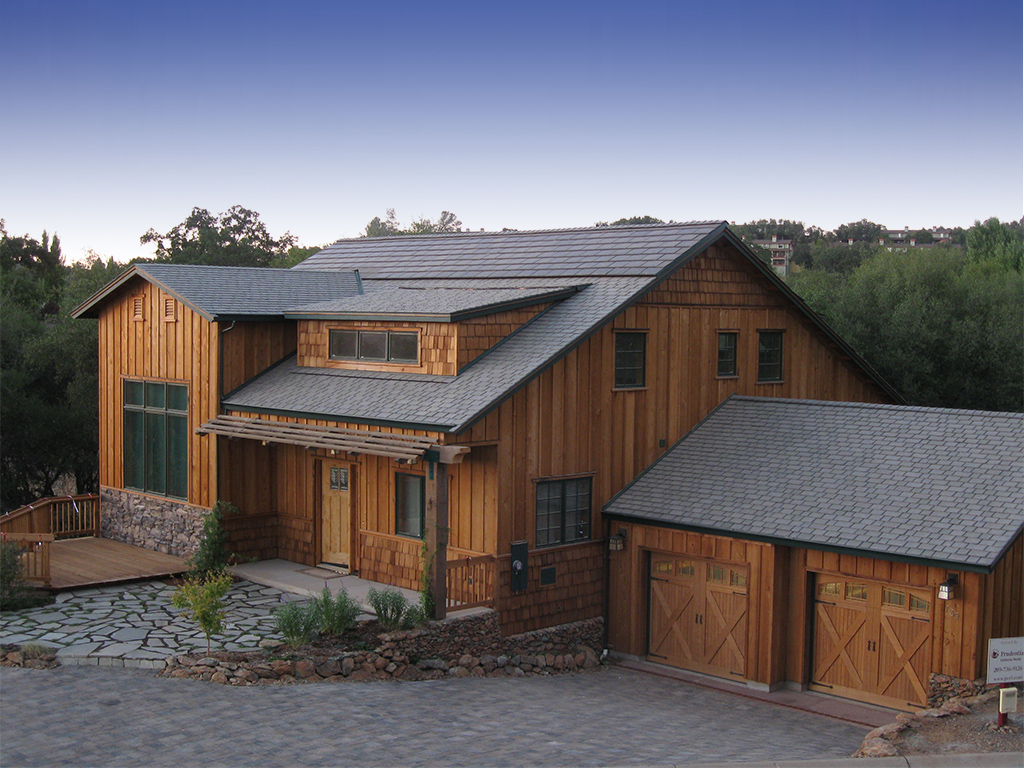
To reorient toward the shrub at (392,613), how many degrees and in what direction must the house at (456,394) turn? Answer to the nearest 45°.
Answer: approximately 45° to its left

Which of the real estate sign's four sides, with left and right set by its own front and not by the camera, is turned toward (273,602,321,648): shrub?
right

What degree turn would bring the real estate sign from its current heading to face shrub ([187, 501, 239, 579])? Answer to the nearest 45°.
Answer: approximately 90° to its right

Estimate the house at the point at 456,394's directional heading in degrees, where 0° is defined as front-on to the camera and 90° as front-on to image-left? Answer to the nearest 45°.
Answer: approximately 45°

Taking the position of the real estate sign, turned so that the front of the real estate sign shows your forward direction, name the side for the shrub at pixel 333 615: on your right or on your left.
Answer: on your right

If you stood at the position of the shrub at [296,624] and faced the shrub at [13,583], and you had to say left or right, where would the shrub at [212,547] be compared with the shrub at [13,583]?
right

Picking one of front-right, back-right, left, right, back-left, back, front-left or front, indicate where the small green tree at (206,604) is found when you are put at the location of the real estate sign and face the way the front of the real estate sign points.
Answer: right

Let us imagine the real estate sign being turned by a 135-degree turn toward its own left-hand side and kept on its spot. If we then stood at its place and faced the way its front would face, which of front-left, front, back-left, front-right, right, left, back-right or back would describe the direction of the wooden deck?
back-left

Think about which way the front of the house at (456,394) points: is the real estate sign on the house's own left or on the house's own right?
on the house's own left

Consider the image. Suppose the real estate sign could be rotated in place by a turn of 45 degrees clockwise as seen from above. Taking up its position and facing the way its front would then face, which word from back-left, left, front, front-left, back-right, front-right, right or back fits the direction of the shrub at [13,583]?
front-right

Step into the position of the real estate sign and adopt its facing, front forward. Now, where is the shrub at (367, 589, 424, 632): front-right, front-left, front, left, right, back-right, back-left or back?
right

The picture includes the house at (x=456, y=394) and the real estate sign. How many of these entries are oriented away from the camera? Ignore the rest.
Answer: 0
